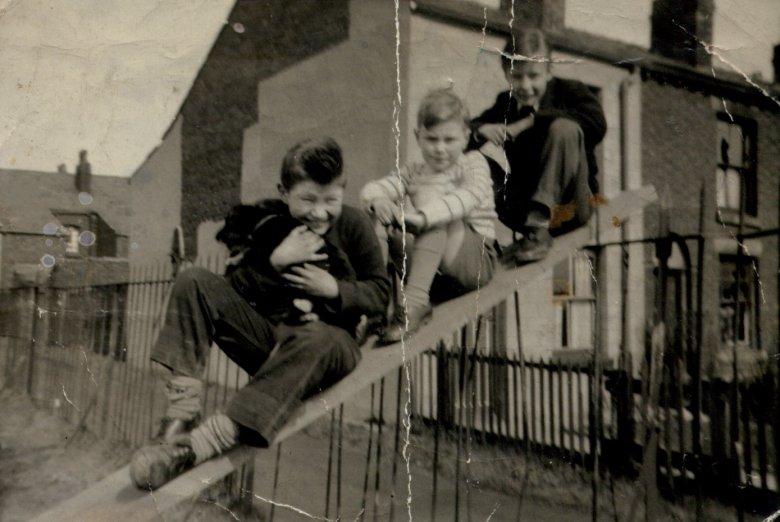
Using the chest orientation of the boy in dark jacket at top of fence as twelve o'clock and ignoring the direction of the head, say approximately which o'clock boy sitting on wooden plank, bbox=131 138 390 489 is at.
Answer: The boy sitting on wooden plank is roughly at 1 o'clock from the boy in dark jacket at top of fence.

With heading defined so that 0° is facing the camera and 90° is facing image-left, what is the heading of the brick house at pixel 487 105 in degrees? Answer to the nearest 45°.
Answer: approximately 315°

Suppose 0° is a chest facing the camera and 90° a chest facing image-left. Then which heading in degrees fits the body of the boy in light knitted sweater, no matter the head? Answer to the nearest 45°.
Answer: approximately 45°

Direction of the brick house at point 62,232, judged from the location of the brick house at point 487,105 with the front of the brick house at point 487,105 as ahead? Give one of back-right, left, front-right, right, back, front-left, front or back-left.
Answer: back-right
